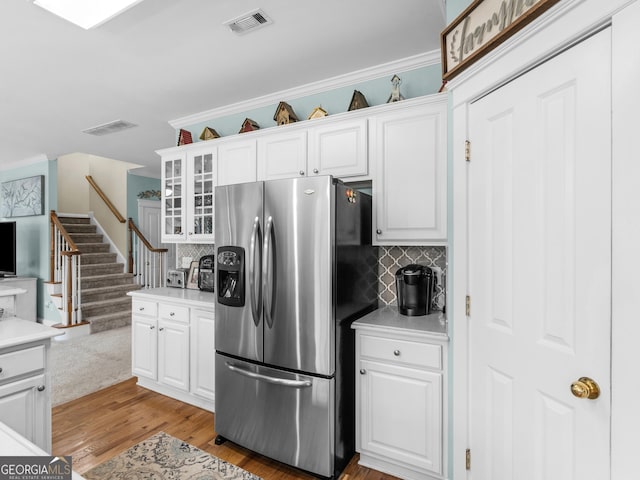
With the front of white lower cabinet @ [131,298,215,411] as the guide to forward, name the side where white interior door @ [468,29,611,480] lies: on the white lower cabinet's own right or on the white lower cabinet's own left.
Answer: on the white lower cabinet's own left

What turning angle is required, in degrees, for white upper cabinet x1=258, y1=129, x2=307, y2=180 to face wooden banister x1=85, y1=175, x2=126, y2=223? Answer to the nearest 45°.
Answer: approximately 90° to its right

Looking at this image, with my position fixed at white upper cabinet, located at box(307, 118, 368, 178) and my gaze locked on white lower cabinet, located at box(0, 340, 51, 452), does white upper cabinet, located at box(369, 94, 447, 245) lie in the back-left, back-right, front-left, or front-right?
back-left

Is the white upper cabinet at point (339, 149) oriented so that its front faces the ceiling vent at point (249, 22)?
yes

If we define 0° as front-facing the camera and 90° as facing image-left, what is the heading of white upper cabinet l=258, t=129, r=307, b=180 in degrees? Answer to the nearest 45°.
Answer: approximately 45°

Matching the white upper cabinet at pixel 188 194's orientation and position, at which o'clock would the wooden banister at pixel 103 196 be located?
The wooden banister is roughly at 4 o'clock from the white upper cabinet.

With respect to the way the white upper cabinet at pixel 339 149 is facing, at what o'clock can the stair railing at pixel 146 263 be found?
The stair railing is roughly at 3 o'clock from the white upper cabinet.

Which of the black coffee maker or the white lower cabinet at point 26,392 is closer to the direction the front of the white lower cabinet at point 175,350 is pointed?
the white lower cabinet

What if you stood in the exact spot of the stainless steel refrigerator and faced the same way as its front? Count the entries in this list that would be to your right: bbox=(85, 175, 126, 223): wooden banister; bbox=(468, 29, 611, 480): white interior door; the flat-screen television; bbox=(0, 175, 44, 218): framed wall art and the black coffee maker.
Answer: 3
